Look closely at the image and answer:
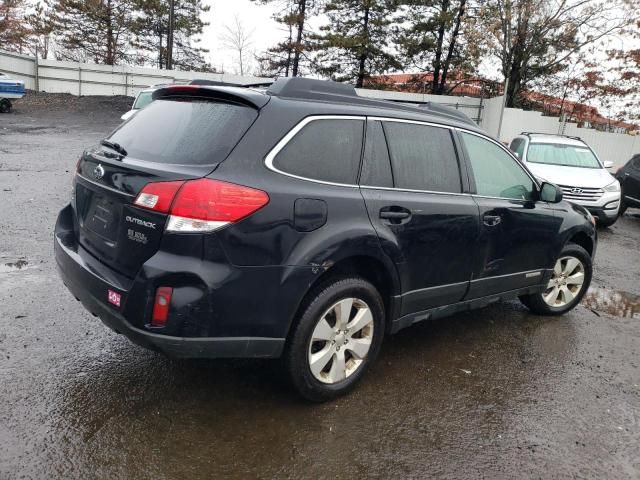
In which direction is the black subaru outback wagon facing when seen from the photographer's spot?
facing away from the viewer and to the right of the viewer

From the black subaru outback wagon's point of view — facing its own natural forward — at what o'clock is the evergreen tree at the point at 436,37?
The evergreen tree is roughly at 11 o'clock from the black subaru outback wagon.

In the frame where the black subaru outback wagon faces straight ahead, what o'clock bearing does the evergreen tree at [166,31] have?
The evergreen tree is roughly at 10 o'clock from the black subaru outback wagon.

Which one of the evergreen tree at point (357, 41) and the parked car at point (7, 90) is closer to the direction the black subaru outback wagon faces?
the evergreen tree

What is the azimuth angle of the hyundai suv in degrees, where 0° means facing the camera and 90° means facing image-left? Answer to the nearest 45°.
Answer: approximately 315°

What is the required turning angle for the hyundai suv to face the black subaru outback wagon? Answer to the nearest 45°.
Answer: approximately 45° to its right

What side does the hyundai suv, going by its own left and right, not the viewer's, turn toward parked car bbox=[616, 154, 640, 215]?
left

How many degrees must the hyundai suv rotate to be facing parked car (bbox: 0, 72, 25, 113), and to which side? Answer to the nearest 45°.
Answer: approximately 135° to its right

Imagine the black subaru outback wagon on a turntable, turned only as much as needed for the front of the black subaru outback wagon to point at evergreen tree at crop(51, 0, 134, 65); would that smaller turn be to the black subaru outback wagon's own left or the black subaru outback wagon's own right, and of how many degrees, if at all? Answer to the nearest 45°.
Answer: approximately 90° to the black subaru outback wagon's own left

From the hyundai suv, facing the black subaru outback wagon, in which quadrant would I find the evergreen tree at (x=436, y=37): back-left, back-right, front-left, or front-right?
back-right
